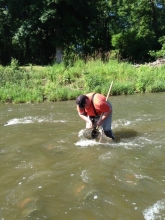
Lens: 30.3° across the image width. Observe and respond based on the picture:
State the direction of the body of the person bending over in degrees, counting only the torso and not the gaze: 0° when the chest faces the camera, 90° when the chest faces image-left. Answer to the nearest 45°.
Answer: approximately 45°
